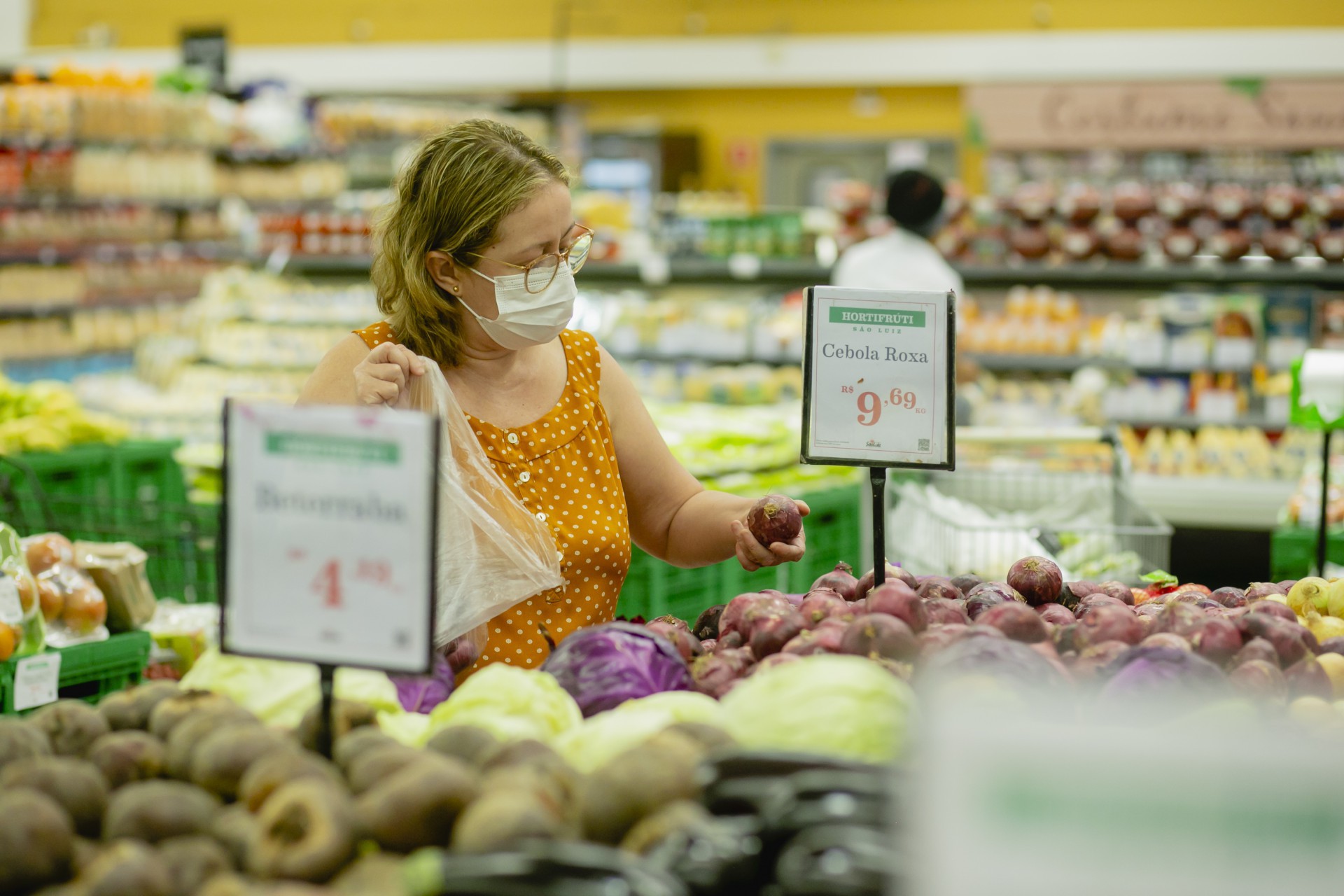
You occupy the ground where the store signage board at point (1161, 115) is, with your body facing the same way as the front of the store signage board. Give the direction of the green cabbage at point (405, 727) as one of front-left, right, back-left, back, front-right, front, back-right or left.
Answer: front

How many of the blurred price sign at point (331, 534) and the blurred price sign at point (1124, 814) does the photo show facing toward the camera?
2

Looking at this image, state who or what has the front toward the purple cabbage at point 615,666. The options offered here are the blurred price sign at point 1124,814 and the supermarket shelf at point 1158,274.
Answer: the supermarket shelf

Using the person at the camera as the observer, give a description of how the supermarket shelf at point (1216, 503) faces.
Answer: facing the viewer

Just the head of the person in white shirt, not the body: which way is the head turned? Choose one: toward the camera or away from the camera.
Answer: away from the camera

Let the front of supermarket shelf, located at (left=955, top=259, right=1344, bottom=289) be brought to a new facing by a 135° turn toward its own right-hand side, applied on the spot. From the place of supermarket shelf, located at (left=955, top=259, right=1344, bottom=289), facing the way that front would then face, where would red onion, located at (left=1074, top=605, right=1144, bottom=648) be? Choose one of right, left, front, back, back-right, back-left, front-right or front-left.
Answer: back-left

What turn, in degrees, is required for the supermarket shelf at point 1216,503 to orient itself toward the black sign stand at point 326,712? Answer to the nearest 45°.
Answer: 0° — it already faces it

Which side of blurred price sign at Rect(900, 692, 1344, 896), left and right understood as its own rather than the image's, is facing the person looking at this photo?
front

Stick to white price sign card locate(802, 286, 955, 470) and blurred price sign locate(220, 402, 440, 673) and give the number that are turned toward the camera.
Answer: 2

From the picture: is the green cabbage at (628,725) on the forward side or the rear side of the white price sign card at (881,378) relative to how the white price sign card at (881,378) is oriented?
on the forward side

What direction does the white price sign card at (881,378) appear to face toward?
toward the camera

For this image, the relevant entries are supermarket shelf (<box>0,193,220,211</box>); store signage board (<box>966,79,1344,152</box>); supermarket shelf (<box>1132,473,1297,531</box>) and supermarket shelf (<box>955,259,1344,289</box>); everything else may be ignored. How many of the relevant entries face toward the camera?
4

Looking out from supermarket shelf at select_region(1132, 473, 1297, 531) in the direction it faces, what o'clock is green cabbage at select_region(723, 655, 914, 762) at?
The green cabbage is roughly at 12 o'clock from the supermarket shelf.

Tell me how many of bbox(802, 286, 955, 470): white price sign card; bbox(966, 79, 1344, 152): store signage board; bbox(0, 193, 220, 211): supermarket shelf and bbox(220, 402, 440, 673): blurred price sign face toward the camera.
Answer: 4
